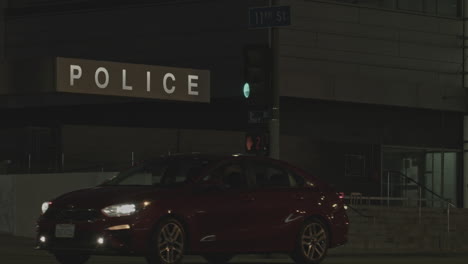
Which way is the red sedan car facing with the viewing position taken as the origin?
facing the viewer and to the left of the viewer

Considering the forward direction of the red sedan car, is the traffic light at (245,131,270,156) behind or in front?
behind

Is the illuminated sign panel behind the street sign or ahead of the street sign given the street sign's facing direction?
behind

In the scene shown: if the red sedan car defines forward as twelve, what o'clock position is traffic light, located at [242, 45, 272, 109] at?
The traffic light is roughly at 5 o'clock from the red sedan car.

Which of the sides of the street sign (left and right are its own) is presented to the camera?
front

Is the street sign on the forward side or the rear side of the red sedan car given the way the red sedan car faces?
on the rear side

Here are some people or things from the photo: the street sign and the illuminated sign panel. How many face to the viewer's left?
0

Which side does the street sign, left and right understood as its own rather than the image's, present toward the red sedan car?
front

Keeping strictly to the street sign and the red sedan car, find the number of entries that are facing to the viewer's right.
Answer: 0

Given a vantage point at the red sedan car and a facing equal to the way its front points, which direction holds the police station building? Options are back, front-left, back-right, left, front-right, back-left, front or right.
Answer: back-right

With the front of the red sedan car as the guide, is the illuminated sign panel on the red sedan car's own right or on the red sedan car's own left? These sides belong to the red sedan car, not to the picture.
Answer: on the red sedan car's own right

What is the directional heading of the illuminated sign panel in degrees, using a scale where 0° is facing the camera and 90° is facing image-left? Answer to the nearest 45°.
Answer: approximately 315°

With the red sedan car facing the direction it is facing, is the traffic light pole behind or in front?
behind

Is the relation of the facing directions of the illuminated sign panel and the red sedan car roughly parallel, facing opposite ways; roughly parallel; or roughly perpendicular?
roughly perpendicular
